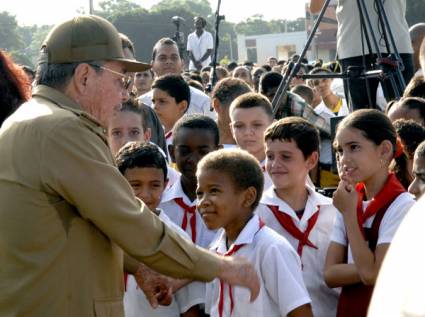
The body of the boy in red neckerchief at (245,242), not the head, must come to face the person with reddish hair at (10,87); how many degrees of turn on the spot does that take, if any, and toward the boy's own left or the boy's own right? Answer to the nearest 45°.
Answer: approximately 45° to the boy's own right

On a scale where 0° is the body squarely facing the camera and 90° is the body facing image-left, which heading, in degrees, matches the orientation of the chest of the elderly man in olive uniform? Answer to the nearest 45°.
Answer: approximately 225°

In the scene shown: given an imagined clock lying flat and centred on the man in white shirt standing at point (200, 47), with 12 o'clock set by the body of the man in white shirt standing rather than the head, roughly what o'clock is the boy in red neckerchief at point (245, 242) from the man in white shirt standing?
The boy in red neckerchief is roughly at 12 o'clock from the man in white shirt standing.

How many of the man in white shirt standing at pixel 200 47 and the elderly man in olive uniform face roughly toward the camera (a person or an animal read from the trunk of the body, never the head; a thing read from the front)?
1

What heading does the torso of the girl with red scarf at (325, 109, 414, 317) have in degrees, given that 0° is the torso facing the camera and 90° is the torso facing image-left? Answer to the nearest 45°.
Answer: approximately 45°

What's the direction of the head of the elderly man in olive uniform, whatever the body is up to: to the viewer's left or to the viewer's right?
to the viewer's right

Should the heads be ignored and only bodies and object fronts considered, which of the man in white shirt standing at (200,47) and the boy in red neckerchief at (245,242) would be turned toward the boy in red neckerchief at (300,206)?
the man in white shirt standing

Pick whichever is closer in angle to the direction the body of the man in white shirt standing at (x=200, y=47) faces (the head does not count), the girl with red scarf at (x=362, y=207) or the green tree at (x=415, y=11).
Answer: the girl with red scarf
